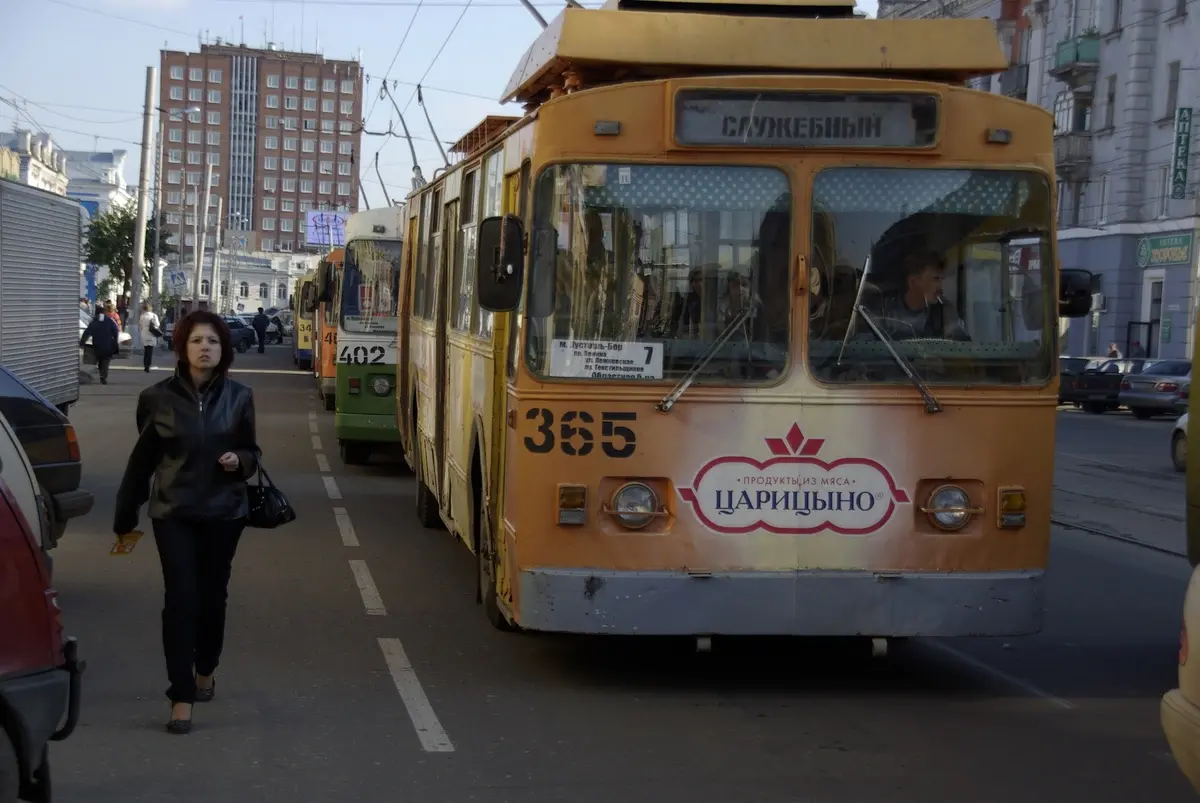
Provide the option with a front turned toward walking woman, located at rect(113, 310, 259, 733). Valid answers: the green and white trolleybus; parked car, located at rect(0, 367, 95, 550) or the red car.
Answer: the green and white trolleybus

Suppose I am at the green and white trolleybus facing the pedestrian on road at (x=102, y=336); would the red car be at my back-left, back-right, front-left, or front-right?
back-left

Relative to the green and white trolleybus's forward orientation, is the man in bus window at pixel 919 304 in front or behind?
in front

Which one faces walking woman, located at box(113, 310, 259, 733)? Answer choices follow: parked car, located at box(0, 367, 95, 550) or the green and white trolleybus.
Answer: the green and white trolleybus

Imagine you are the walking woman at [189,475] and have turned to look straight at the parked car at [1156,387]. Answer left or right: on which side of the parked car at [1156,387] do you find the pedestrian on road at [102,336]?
left

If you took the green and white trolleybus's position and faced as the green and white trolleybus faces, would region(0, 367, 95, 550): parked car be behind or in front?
in front

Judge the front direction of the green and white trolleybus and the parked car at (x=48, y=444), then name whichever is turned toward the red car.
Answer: the green and white trolleybus

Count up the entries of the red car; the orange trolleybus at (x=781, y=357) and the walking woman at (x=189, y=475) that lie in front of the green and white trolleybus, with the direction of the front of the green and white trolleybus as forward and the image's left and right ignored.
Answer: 3

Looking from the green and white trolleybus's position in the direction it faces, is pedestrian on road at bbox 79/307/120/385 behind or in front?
behind
